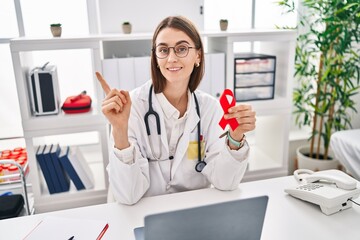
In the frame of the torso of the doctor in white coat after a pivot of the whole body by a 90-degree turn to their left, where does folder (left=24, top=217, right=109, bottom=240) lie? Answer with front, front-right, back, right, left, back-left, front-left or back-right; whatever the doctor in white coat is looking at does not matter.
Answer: back-right

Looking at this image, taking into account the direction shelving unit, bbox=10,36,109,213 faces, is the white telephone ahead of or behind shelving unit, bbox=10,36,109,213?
ahead

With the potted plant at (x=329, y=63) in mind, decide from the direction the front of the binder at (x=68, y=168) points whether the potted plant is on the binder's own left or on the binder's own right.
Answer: on the binder's own left

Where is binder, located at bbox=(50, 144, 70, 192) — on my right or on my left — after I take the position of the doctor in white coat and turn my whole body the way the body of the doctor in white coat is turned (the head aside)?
on my right

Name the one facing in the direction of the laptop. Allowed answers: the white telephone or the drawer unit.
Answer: the drawer unit

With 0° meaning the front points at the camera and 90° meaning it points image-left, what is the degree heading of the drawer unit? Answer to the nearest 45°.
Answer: approximately 0°

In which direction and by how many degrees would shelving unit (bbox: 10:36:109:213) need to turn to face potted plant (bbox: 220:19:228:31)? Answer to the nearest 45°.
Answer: approximately 90° to its left
